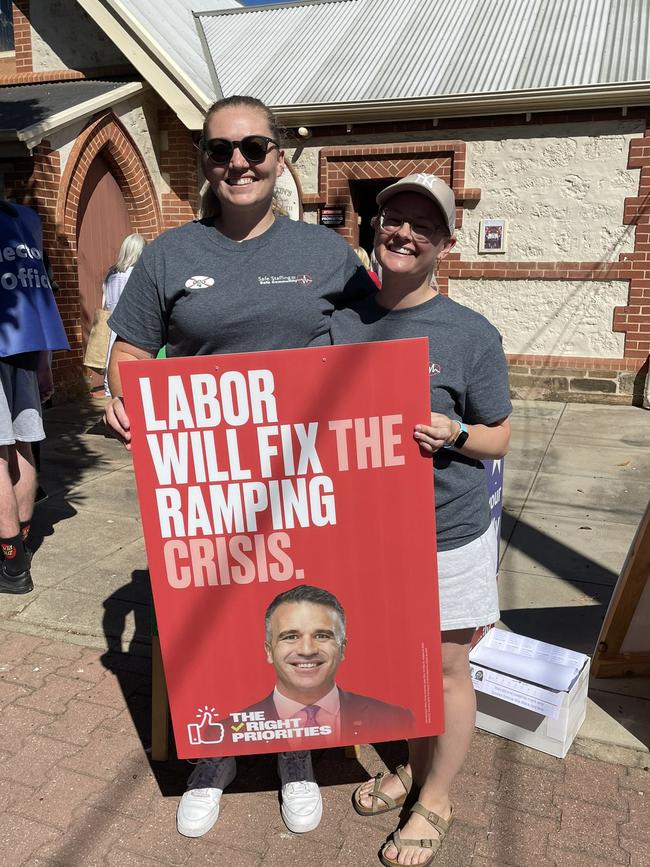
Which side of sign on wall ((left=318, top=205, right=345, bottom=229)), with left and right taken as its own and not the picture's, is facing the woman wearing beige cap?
front

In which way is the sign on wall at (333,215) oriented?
toward the camera

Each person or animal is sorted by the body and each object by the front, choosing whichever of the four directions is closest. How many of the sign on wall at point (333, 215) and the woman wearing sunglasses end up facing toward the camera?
2

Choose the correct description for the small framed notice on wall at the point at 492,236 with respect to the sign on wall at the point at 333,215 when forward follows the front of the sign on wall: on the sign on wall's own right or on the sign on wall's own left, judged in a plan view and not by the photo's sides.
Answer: on the sign on wall's own left

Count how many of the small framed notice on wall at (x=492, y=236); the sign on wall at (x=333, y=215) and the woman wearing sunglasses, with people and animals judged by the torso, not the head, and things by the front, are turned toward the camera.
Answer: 3

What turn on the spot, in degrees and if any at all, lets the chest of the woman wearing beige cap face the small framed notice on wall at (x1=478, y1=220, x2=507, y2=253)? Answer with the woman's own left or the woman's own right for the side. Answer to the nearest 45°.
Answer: approximately 135° to the woman's own right

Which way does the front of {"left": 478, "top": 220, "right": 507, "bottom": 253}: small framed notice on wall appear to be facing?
toward the camera

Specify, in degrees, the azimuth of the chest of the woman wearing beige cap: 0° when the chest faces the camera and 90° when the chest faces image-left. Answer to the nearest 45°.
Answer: approximately 45°

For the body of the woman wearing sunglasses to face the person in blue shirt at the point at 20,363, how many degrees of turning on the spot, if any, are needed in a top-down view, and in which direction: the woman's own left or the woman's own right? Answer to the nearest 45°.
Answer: approximately 135° to the woman's own right

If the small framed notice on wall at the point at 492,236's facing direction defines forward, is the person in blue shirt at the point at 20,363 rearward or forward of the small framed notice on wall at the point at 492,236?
forward

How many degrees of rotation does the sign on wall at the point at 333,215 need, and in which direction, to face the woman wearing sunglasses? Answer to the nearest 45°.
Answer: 0° — it already faces them

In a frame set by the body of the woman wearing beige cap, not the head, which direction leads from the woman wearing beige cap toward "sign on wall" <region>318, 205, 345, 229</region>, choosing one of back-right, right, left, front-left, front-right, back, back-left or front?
back-right

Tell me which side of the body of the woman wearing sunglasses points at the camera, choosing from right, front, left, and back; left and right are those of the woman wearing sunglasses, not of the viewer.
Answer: front
